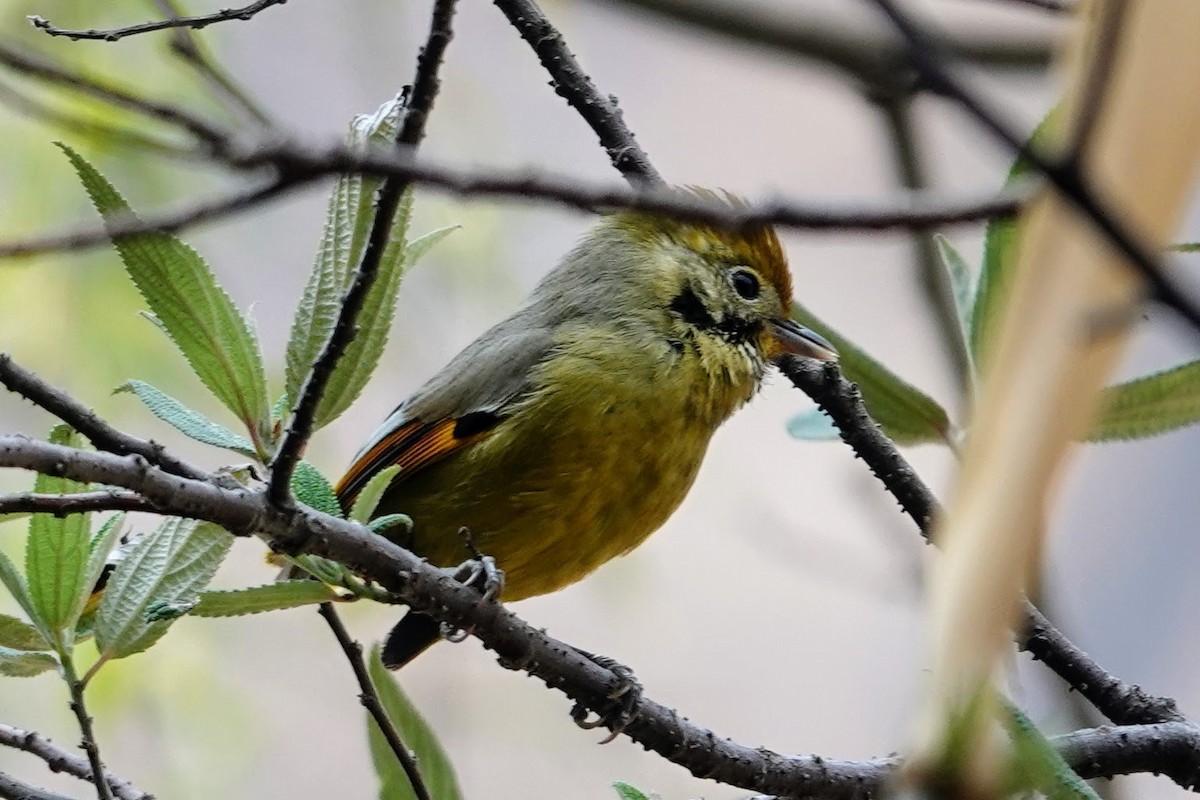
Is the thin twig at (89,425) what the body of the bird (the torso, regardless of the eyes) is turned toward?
no

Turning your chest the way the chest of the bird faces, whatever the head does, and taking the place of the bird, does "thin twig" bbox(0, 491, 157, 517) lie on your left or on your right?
on your right

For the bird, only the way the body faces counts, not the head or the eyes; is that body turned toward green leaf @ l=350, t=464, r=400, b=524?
no

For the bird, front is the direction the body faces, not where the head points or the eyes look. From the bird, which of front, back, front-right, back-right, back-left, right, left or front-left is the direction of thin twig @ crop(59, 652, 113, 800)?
back-right

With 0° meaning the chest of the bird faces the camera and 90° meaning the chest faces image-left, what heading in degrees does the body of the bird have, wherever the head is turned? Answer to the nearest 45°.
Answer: approximately 270°

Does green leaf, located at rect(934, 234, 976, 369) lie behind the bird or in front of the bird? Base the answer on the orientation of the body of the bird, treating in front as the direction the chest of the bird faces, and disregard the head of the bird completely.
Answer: in front

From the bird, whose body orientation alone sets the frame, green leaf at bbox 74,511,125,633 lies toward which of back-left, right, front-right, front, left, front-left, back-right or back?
back-right
